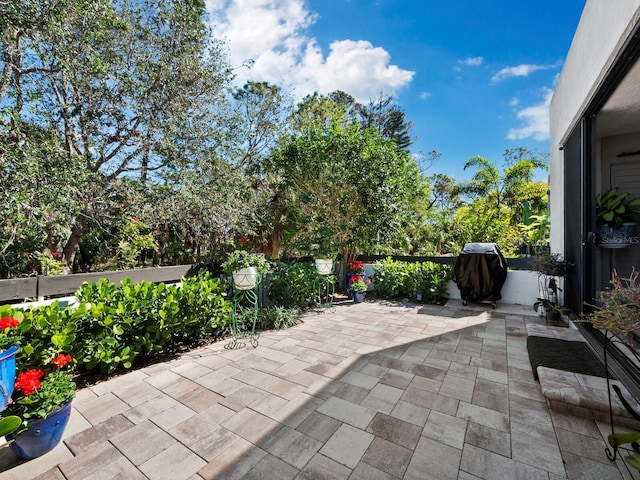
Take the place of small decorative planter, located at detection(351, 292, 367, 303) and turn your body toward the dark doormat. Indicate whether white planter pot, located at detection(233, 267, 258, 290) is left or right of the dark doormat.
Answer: right

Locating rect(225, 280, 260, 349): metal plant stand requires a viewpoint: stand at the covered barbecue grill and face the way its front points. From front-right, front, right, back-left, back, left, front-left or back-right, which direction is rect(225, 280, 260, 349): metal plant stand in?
front-right

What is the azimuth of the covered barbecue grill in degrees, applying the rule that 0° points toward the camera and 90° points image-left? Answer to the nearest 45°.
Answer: approximately 0°

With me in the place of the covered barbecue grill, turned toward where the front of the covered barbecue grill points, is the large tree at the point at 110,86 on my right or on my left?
on my right

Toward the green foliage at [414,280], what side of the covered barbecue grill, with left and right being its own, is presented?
right

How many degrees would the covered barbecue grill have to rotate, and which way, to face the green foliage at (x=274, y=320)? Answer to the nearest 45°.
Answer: approximately 45° to its right
